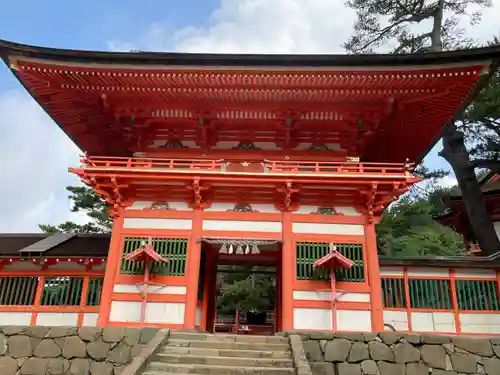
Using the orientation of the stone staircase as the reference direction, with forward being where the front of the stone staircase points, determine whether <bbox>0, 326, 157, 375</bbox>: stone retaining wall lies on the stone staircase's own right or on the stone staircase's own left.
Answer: on the stone staircase's own right

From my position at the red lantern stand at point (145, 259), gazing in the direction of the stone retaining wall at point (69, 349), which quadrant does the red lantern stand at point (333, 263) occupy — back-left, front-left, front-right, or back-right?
back-left

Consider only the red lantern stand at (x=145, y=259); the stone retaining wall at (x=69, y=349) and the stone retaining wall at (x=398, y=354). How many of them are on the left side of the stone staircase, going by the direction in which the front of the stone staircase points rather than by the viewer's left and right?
1

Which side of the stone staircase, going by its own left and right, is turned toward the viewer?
front

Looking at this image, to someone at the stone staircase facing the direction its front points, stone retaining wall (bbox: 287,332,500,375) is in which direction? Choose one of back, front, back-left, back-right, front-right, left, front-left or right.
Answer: left

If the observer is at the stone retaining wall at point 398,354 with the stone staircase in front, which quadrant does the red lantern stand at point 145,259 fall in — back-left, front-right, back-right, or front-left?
front-right

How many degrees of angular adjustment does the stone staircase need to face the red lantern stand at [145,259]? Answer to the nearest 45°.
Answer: approximately 135° to its right

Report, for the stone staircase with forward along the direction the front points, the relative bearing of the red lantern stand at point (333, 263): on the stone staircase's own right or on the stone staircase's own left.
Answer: on the stone staircase's own left
